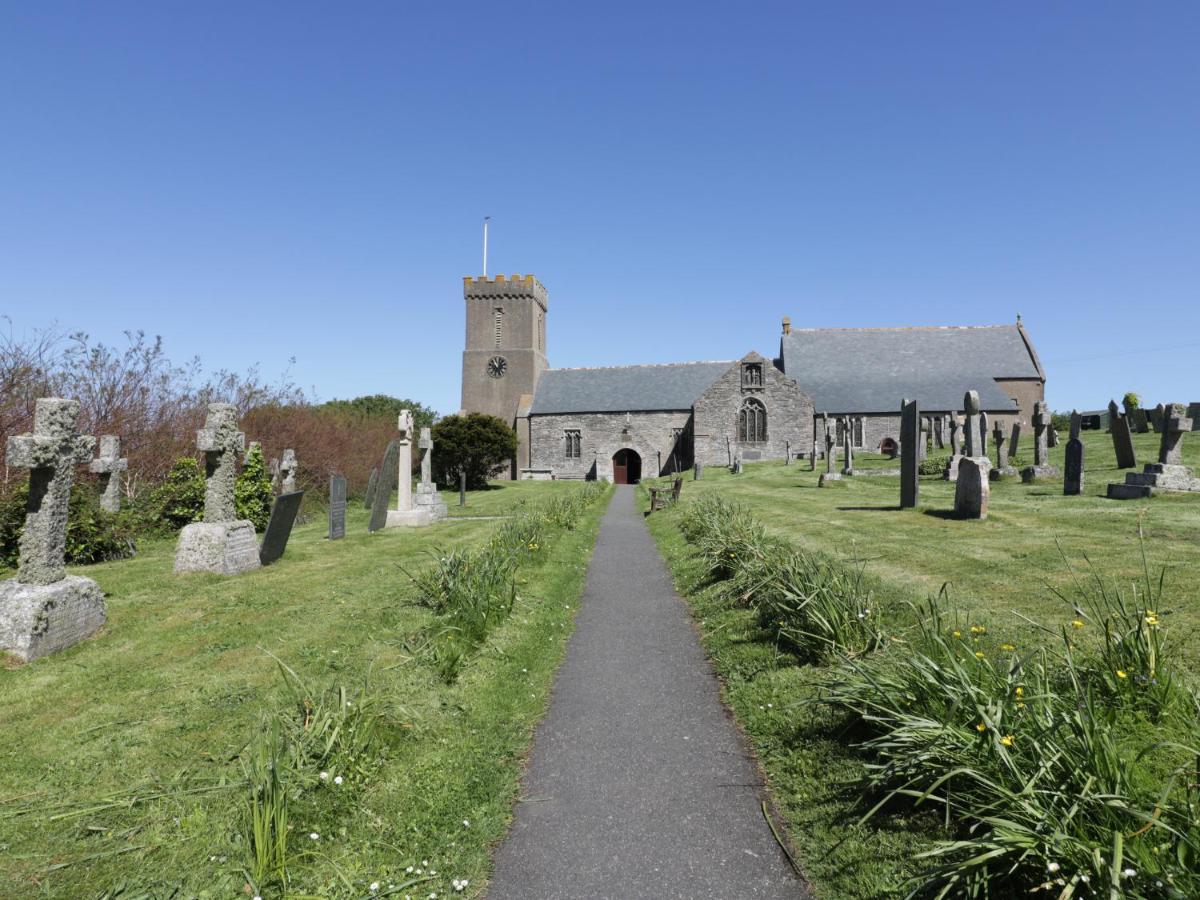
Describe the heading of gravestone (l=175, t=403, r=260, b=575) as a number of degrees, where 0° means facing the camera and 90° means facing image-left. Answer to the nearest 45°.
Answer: approximately 315°

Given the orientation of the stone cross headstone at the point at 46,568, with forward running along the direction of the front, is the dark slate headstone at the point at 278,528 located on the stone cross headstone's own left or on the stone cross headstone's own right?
on the stone cross headstone's own left

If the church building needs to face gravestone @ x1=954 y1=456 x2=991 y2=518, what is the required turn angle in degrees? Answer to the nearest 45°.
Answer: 0° — it already faces it

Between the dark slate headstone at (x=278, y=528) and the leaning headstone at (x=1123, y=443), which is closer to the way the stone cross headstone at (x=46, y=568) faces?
the leaning headstone

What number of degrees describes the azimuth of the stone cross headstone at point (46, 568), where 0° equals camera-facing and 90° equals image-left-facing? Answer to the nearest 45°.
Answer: approximately 315°

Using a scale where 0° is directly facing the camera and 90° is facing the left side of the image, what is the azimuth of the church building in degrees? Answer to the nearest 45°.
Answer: approximately 0°

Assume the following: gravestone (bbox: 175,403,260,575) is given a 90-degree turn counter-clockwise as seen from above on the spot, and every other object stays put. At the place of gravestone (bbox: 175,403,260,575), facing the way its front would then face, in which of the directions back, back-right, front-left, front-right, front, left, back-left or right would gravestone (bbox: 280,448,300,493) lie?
front-left

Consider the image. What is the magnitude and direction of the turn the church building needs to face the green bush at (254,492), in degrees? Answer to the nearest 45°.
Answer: approximately 45° to its right
